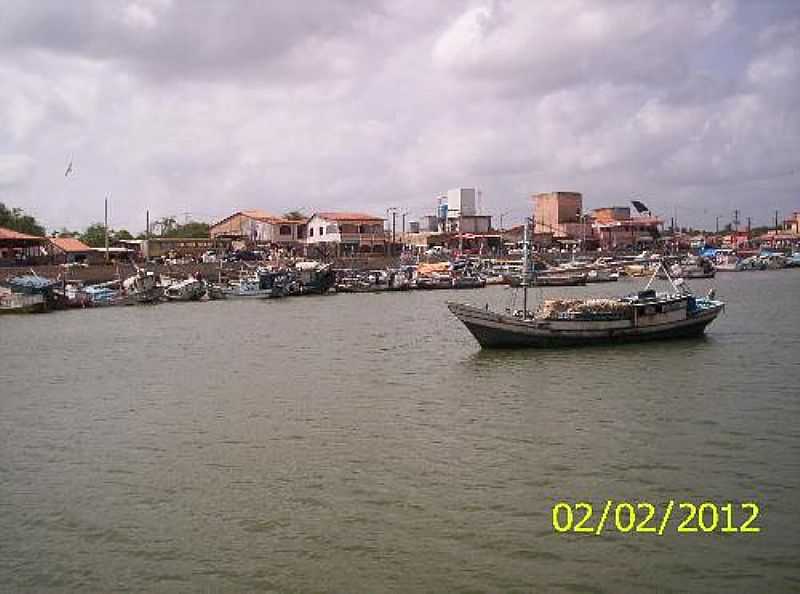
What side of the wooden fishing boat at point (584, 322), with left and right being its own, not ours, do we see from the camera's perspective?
left
